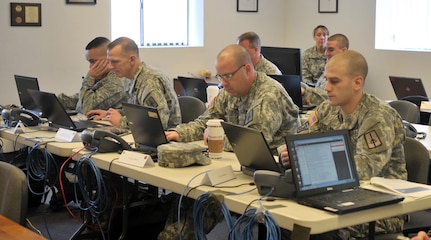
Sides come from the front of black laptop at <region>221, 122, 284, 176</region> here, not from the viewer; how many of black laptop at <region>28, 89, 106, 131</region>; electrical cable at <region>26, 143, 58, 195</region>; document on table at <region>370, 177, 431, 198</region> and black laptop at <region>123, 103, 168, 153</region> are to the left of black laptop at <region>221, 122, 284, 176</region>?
3

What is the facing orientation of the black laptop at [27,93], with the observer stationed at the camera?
facing away from the viewer and to the right of the viewer

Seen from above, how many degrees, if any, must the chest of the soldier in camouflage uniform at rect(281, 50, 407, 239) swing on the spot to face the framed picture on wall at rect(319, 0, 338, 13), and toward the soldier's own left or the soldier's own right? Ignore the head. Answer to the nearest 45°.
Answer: approximately 135° to the soldier's own right

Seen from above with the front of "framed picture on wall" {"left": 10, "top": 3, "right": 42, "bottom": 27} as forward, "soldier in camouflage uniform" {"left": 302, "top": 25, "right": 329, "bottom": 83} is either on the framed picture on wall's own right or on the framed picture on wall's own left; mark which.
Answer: on the framed picture on wall's own left

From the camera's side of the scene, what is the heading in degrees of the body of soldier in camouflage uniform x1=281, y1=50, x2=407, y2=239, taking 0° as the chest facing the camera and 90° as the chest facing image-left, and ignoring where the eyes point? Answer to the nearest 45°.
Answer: approximately 45°

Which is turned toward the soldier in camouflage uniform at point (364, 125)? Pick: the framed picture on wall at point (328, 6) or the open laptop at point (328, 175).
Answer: the framed picture on wall

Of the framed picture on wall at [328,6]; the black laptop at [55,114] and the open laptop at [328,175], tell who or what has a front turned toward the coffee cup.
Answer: the framed picture on wall

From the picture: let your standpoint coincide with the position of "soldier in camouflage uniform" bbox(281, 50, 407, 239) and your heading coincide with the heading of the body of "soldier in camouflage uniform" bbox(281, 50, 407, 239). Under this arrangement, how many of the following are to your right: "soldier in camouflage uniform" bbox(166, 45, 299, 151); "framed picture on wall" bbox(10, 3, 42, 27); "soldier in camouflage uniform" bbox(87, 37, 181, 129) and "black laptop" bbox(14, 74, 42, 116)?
4

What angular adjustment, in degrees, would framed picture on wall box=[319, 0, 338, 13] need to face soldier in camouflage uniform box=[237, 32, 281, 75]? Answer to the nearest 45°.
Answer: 0° — it already faces them

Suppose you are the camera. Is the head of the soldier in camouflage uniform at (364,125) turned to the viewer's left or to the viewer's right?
to the viewer's left

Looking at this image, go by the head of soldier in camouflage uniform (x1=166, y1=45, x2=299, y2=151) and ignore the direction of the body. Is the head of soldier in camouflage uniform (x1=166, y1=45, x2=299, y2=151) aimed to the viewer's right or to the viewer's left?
to the viewer's left

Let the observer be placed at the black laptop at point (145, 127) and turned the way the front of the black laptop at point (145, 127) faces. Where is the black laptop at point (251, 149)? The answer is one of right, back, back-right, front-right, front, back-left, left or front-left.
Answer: right
